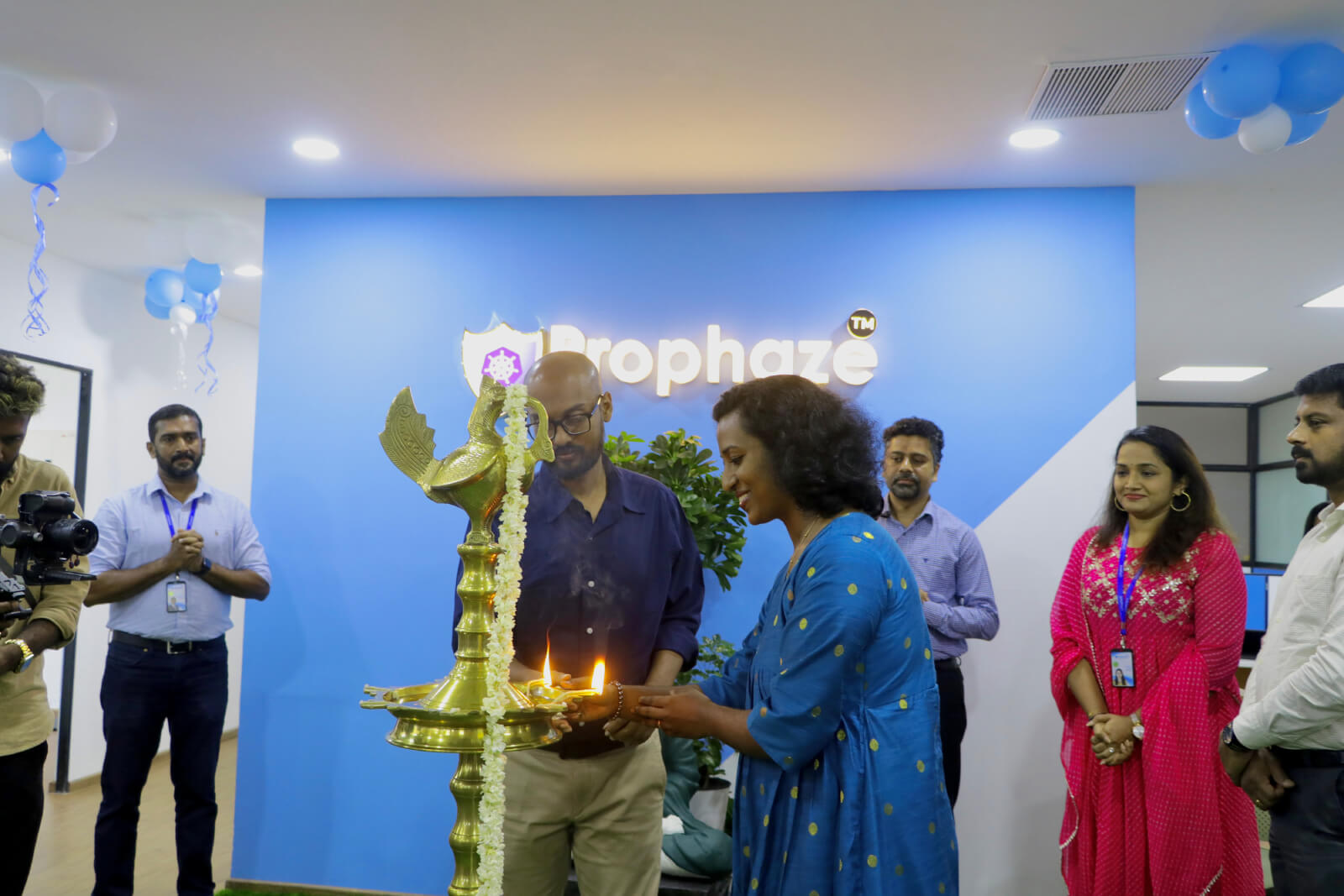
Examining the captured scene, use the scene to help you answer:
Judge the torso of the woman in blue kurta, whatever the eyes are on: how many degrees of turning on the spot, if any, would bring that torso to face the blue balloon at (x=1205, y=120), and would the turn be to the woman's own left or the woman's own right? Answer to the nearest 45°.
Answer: approximately 135° to the woman's own right

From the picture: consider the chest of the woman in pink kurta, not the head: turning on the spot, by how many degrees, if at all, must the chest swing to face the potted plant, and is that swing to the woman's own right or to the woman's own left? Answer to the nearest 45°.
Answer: approximately 45° to the woman's own right

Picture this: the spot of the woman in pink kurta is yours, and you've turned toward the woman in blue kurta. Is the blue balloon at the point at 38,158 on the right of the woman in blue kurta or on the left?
right

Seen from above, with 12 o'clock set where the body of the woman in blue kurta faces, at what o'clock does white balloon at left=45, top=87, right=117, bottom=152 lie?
The white balloon is roughly at 1 o'clock from the woman in blue kurta.

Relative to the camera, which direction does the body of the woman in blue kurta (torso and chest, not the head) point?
to the viewer's left

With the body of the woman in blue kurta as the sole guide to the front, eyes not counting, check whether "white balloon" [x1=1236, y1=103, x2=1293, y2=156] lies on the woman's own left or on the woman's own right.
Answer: on the woman's own right

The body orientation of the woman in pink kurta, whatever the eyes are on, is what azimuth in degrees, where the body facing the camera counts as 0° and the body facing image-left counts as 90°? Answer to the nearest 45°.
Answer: approximately 45°
